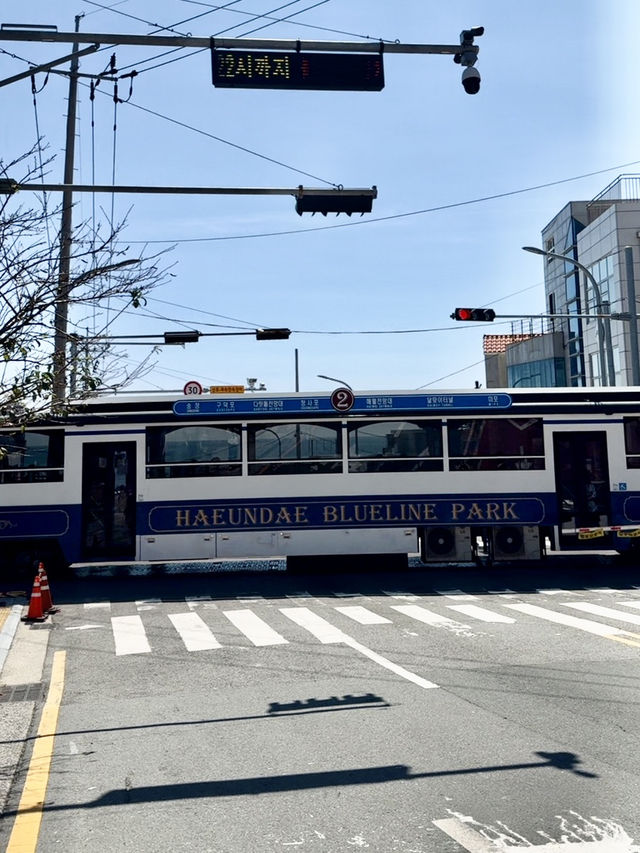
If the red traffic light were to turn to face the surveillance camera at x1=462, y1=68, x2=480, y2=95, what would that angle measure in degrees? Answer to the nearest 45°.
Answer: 0° — it already faces it

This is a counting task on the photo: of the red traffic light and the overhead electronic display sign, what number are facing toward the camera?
2

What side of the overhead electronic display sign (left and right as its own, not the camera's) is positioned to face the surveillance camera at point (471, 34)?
left

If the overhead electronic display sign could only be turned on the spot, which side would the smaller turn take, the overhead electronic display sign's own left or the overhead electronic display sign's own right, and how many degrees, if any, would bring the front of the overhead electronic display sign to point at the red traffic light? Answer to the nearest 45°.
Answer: approximately 180°

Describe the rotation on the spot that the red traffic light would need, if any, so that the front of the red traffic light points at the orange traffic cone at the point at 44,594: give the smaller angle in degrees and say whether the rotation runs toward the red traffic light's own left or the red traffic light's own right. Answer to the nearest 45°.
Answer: approximately 45° to the red traffic light's own right

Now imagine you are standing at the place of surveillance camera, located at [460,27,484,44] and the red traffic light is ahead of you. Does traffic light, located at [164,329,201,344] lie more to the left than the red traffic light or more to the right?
left

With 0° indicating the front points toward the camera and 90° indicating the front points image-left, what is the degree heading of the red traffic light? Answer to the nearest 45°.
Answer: approximately 0°

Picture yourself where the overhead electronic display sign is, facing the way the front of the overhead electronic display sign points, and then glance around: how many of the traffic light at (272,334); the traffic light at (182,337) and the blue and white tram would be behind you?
3

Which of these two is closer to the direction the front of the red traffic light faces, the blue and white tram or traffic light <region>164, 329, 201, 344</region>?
the blue and white tram

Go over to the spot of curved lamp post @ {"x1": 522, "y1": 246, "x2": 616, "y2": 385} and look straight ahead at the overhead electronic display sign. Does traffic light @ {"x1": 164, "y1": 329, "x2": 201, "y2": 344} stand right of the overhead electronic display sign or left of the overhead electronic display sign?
right

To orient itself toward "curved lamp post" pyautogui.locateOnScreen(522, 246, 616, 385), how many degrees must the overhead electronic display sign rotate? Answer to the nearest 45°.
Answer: approximately 135° to its left

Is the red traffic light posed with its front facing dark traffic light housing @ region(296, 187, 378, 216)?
yes

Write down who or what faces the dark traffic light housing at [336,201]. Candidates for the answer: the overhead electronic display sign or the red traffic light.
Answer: the red traffic light

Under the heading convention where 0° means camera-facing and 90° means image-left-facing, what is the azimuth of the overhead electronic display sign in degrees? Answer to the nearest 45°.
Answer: approximately 0°

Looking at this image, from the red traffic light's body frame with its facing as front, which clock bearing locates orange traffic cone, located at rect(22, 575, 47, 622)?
The orange traffic cone is roughly at 1 o'clock from the red traffic light.
